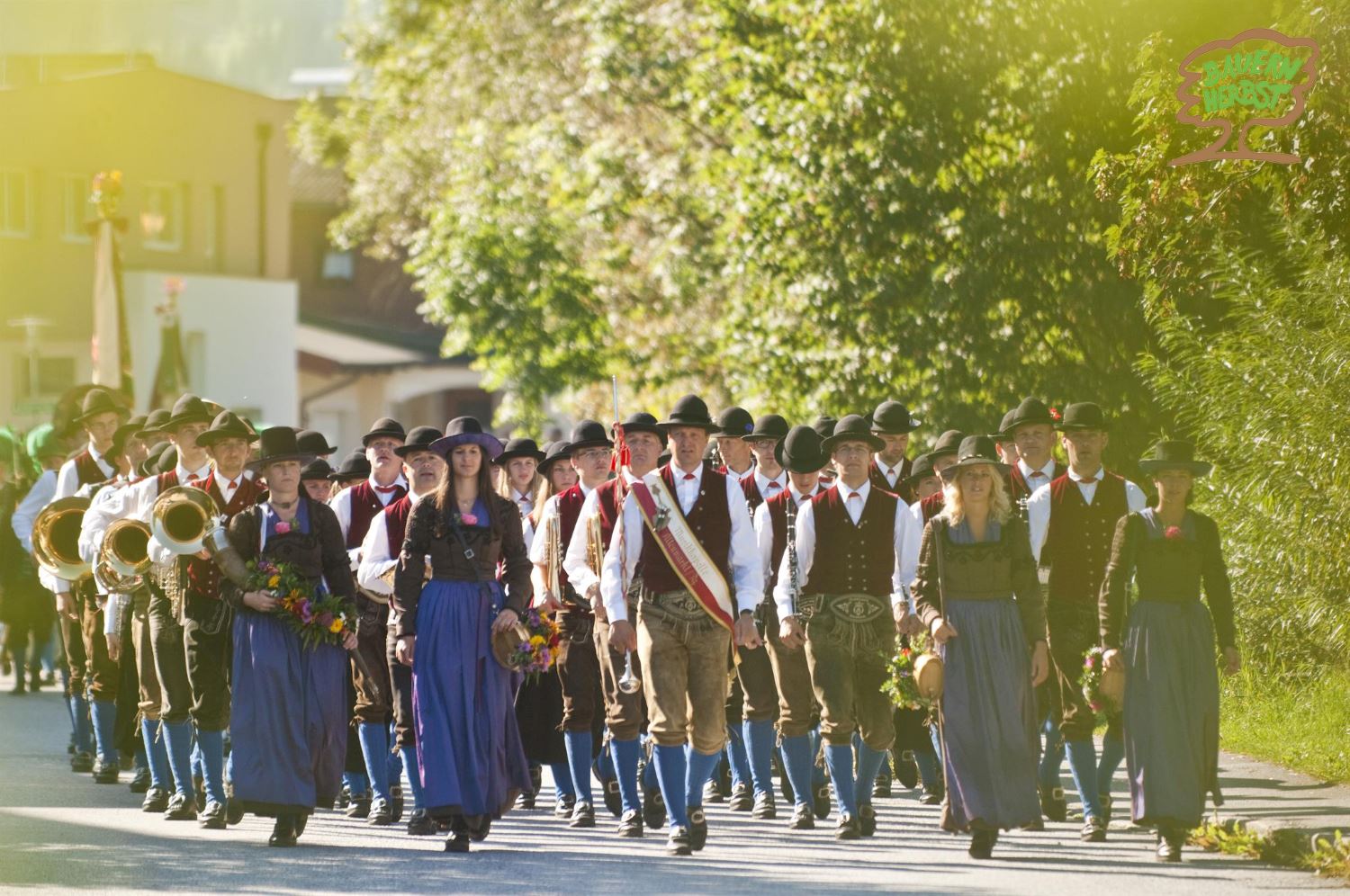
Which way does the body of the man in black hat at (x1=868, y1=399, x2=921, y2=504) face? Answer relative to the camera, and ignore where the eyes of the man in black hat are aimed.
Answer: toward the camera

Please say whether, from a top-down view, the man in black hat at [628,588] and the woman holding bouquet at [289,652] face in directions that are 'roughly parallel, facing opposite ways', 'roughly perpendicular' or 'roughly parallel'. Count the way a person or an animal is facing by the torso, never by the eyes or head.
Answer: roughly parallel

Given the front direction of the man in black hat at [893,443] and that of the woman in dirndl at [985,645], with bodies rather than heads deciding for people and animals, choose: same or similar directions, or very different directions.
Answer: same or similar directions

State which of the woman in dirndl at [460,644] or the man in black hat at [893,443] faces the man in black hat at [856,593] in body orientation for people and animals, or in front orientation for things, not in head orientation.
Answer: the man in black hat at [893,443]

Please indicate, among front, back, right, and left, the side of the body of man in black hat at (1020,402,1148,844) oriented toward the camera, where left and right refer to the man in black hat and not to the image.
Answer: front

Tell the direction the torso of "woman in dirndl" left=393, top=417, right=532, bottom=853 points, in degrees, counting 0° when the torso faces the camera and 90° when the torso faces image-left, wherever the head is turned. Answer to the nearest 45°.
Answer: approximately 0°

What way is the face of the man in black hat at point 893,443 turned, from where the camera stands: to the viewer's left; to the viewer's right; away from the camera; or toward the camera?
toward the camera

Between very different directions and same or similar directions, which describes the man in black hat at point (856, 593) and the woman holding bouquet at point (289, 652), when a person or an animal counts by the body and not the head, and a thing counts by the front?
same or similar directions

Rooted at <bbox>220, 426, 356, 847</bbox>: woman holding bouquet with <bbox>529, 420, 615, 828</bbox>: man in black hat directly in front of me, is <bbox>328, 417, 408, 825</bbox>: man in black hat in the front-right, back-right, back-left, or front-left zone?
front-left

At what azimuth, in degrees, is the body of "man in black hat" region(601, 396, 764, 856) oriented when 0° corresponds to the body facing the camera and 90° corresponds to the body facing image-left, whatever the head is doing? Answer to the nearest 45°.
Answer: approximately 0°

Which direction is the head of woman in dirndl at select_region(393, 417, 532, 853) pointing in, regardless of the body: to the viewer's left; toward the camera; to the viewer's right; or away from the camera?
toward the camera

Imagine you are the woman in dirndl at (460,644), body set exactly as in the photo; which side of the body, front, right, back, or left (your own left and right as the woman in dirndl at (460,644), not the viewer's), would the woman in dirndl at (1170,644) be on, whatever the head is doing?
left

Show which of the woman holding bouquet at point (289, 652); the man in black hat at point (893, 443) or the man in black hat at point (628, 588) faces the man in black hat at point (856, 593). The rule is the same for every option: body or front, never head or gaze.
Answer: the man in black hat at point (893, 443)

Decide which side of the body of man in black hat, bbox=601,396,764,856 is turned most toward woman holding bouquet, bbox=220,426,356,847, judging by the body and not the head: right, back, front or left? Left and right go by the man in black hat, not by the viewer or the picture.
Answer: right

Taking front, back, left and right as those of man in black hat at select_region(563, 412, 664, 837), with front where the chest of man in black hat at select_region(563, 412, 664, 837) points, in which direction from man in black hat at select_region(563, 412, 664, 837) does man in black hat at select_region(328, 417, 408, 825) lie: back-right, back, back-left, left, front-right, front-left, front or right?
back-right

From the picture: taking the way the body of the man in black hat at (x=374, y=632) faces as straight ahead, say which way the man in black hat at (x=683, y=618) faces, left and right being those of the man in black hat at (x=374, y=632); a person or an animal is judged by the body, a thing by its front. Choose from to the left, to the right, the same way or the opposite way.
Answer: the same way
